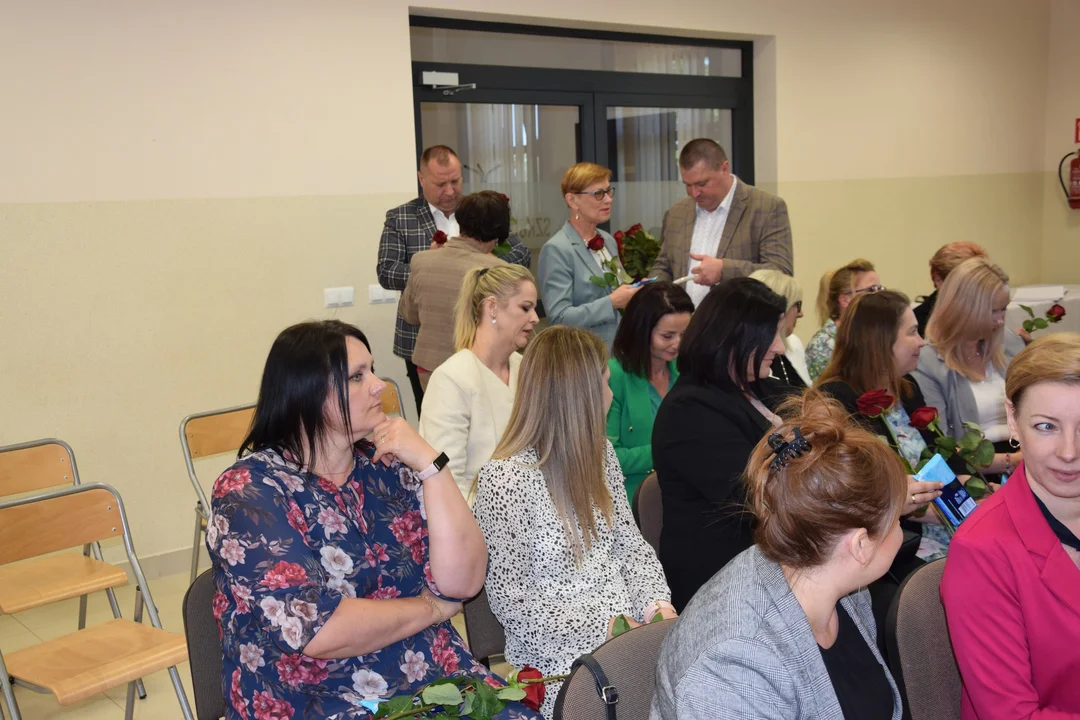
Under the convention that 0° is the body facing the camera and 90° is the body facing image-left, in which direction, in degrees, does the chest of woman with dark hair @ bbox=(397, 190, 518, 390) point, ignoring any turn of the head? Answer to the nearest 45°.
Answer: approximately 225°

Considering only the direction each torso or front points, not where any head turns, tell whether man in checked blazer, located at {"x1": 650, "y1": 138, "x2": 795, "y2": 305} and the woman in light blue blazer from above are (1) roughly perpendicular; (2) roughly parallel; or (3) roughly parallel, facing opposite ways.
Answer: roughly perpendicular

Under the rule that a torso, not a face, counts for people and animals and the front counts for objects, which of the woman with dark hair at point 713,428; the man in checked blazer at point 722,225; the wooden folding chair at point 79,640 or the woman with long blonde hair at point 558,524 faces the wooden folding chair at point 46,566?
the man in checked blazer
